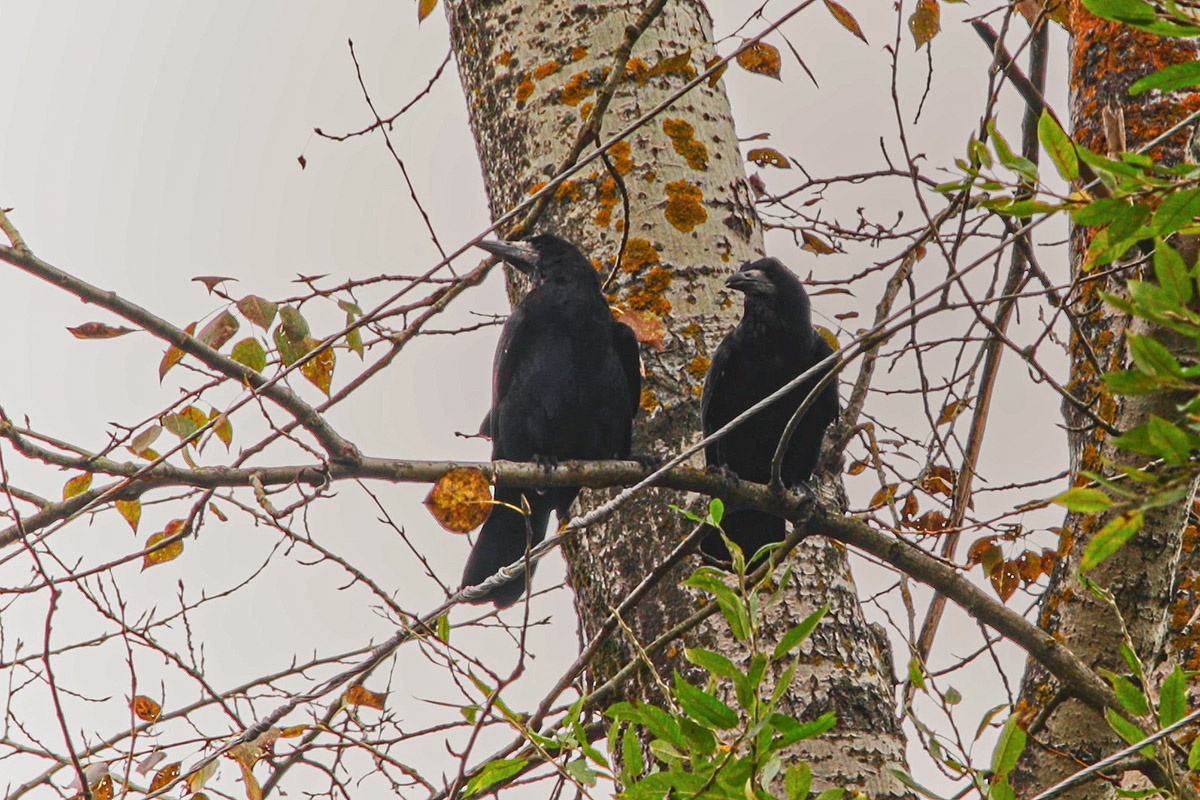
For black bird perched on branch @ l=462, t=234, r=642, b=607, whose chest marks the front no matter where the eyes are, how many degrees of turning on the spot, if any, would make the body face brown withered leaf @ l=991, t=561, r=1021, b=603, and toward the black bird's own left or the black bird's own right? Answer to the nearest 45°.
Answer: approximately 90° to the black bird's own left

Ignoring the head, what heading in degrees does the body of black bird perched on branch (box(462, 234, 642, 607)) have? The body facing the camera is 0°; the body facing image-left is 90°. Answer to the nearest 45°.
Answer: approximately 0°

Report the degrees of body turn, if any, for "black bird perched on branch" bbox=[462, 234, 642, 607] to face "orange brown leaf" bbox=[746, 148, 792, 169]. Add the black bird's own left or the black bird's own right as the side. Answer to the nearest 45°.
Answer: approximately 45° to the black bird's own left
